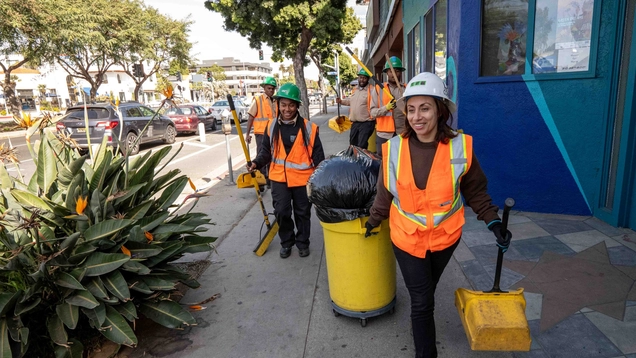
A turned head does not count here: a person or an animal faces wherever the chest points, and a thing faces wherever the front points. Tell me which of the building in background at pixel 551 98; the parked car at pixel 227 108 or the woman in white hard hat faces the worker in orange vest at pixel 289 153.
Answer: the building in background

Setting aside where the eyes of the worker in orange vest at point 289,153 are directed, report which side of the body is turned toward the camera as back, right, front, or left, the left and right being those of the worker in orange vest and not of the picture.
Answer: front

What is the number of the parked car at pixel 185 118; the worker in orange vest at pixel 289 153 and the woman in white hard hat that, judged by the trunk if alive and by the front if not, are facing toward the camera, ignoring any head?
2

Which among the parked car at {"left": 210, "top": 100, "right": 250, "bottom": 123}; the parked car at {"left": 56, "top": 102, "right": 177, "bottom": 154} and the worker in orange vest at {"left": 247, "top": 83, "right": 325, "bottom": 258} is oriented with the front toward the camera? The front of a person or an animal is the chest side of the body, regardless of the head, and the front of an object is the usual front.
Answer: the worker in orange vest

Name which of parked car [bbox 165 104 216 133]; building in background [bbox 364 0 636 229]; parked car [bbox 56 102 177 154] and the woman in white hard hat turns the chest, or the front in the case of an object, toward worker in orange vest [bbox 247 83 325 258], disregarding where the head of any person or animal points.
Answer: the building in background

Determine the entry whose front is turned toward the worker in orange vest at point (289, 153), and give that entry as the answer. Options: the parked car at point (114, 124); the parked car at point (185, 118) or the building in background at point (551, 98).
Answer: the building in background

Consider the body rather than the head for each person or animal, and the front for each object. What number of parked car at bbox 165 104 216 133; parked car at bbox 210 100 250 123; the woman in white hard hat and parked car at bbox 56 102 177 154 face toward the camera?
1

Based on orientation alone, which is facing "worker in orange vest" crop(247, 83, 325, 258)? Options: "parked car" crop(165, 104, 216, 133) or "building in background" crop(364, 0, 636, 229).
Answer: the building in background

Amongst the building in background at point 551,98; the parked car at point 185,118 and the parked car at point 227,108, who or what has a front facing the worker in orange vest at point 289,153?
the building in background

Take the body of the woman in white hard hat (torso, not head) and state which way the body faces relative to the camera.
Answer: toward the camera
